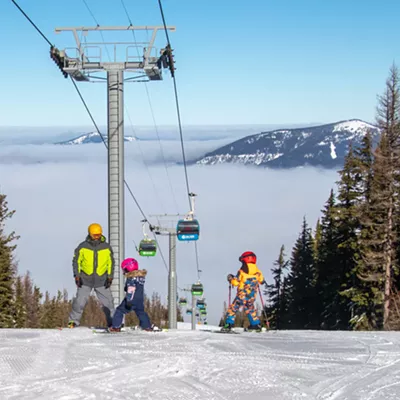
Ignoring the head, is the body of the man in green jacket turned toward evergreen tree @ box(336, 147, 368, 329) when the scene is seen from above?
no

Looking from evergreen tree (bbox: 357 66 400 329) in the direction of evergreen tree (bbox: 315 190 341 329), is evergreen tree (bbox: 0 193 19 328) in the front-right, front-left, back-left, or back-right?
front-left
